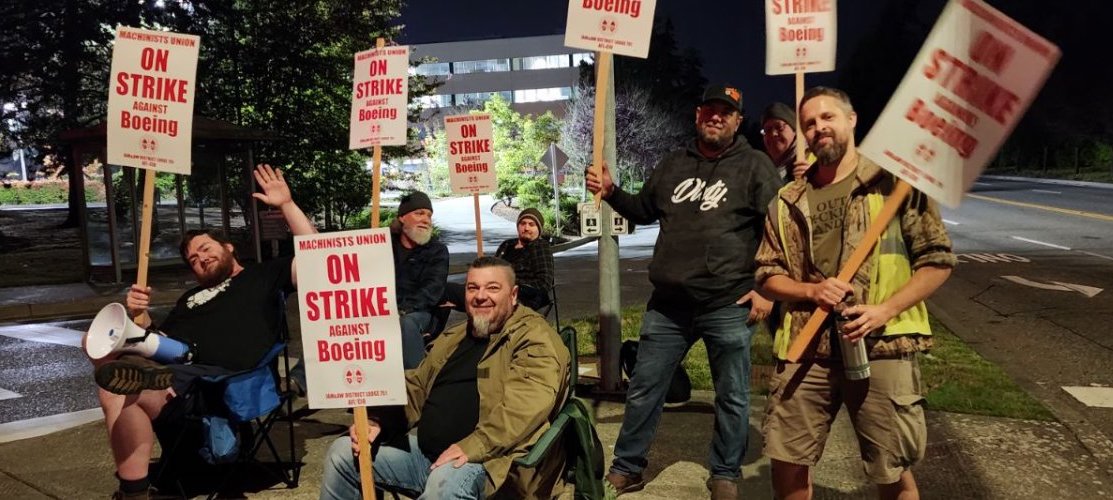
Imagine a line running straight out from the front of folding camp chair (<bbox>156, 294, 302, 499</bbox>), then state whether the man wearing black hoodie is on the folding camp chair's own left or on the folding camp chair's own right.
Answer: on the folding camp chair's own left

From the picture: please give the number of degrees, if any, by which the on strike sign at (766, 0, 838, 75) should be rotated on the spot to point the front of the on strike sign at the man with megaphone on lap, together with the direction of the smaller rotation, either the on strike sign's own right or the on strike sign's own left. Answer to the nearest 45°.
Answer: approximately 45° to the on strike sign's own right

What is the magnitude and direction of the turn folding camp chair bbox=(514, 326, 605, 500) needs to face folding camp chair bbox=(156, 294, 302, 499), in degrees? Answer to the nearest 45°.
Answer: approximately 90° to its right

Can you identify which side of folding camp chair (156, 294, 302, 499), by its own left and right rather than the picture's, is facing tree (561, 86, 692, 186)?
back

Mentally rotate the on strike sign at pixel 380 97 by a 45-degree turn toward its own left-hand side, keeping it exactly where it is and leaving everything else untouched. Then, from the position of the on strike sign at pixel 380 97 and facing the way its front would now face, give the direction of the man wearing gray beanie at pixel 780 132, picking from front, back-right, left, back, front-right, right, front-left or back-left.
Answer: front-left

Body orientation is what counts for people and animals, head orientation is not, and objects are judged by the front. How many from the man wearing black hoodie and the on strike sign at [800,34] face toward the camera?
2

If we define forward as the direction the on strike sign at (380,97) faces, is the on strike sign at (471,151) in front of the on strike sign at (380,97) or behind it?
behind

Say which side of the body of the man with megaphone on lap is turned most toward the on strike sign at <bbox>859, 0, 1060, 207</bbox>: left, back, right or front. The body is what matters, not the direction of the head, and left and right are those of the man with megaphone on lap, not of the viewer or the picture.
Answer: left

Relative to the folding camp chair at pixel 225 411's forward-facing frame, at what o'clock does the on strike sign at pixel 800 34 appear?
The on strike sign is roughly at 8 o'clock from the folding camp chair.

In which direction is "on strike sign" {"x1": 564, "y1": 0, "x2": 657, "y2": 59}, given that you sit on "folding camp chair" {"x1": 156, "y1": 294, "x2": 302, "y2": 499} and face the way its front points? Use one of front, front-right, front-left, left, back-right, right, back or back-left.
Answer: back-left

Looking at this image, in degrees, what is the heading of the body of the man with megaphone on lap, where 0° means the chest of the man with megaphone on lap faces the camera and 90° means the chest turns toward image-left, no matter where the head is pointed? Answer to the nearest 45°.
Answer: approximately 45°

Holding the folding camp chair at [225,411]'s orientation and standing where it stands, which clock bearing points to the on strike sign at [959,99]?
The on strike sign is roughly at 9 o'clock from the folding camp chair.

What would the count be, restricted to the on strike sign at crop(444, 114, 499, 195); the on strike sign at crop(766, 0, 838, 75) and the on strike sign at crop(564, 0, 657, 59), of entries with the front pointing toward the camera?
3

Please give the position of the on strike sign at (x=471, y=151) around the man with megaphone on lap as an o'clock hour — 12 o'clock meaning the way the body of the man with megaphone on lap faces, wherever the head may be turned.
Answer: The on strike sign is roughly at 6 o'clock from the man with megaphone on lap.

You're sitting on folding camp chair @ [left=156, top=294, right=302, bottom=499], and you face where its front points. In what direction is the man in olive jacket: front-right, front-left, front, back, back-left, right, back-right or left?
left
